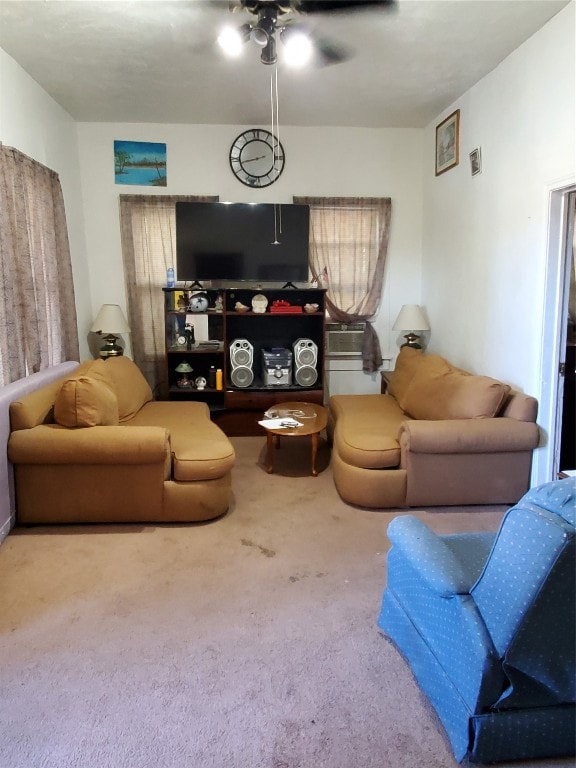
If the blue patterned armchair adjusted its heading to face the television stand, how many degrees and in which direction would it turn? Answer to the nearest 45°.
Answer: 0° — it already faces it

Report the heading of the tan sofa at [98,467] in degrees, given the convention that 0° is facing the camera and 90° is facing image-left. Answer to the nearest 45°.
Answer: approximately 270°

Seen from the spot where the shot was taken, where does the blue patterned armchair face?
facing away from the viewer and to the left of the viewer

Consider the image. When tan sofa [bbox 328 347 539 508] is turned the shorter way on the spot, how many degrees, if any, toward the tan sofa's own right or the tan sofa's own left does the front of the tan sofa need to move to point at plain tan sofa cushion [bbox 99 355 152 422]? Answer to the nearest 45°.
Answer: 0° — it already faces it

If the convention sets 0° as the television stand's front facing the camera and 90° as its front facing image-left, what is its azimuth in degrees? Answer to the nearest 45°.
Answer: approximately 0°

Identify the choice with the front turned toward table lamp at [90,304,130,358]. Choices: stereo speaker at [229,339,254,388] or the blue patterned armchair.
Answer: the blue patterned armchair

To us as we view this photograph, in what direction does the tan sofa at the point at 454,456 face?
facing to the left of the viewer
